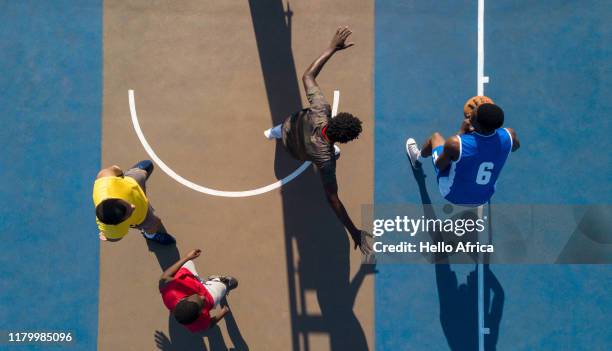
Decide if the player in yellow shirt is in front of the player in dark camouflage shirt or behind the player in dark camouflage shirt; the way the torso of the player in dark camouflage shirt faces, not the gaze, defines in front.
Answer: behind

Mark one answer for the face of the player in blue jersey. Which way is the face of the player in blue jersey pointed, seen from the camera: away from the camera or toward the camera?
away from the camera

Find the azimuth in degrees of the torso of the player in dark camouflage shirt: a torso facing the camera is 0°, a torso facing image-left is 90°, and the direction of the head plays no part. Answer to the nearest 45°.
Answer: approximately 270°

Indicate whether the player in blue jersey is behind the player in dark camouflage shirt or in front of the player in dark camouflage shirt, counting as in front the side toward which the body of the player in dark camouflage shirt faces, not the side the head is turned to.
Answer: in front
